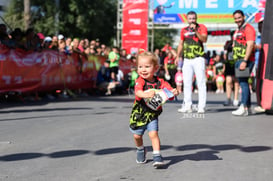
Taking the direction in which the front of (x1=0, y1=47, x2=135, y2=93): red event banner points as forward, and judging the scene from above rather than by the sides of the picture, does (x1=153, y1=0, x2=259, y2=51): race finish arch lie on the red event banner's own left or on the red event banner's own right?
on the red event banner's own left

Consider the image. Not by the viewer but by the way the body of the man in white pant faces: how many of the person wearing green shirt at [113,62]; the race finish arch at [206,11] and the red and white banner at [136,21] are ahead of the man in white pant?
0

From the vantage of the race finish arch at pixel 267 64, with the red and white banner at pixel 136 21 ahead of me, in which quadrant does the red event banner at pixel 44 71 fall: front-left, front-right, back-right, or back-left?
front-left

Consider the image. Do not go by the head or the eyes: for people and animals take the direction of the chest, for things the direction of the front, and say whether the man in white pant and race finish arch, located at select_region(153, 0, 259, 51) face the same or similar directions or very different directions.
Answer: same or similar directions

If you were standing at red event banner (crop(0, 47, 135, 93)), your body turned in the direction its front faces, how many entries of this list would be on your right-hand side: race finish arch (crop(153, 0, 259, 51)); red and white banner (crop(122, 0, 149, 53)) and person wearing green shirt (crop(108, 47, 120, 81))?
0

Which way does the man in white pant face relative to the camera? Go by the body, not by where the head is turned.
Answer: toward the camera

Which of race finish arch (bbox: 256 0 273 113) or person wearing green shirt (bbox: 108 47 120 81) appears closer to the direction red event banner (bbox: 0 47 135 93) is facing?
the race finish arch

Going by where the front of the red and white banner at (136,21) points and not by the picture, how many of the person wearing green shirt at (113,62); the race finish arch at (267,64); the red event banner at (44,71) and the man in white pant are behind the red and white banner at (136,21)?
0

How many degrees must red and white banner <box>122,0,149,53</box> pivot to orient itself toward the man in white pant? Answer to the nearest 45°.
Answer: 0° — it already faces them

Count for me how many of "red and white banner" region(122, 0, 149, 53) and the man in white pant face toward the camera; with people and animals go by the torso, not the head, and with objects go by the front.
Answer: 2

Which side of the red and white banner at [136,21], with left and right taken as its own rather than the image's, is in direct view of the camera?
front

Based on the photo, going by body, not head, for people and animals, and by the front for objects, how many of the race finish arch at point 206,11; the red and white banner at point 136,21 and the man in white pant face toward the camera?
3

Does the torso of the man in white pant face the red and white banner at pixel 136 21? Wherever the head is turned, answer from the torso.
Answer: no

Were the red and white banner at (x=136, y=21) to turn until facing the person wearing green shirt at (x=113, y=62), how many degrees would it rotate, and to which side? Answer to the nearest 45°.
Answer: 0° — it already faces them
